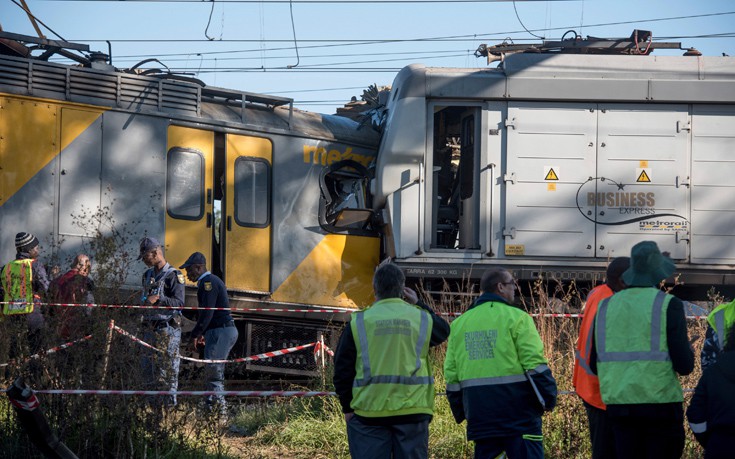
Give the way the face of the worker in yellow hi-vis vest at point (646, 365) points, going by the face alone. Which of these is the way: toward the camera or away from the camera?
away from the camera

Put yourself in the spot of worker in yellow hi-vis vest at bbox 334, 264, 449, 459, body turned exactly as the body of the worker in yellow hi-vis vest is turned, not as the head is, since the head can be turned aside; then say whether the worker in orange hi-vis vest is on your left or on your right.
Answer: on your right

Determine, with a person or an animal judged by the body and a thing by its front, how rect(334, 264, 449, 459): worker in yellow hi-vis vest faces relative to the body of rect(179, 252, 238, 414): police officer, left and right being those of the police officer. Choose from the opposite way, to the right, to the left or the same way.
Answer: to the right

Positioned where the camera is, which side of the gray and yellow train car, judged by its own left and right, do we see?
right

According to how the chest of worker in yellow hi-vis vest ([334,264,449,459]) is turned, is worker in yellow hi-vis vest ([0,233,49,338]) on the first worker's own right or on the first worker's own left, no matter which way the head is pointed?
on the first worker's own left

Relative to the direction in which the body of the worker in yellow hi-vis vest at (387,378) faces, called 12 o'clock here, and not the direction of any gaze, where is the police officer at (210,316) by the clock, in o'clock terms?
The police officer is roughly at 11 o'clock from the worker in yellow hi-vis vest.

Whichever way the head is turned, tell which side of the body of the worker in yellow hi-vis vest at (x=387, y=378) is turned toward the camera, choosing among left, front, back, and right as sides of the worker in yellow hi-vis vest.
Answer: back

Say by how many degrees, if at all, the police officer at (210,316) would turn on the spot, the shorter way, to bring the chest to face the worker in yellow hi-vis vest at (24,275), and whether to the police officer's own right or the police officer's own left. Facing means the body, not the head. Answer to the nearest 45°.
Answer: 0° — they already face them

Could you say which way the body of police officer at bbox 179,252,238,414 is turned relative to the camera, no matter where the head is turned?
to the viewer's left
